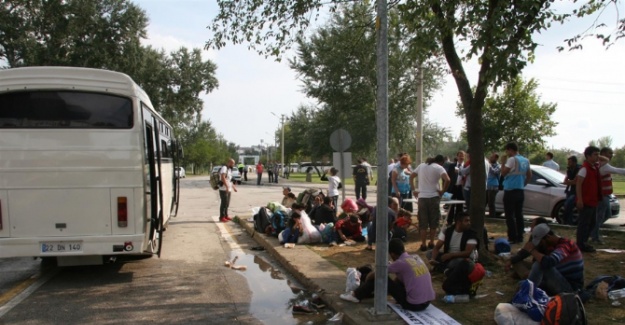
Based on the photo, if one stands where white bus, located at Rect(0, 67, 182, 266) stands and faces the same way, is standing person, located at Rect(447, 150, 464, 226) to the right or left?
on its right

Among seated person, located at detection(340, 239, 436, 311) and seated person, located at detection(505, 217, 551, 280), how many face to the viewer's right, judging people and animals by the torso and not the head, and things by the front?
0

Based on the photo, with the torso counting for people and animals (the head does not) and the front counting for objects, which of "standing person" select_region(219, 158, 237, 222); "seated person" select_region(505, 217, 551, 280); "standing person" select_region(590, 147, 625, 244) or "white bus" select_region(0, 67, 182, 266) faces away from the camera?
the white bus

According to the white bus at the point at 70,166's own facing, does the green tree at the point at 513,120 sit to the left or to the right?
on its right

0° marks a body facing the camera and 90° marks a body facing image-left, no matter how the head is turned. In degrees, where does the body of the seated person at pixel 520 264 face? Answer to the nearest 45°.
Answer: approximately 90°

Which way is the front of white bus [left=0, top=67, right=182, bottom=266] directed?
away from the camera
